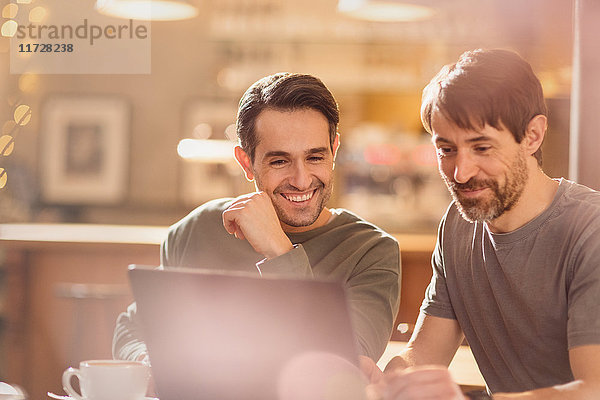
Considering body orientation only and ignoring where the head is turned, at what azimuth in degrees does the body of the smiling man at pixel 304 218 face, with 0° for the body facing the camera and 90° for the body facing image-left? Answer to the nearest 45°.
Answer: approximately 0°

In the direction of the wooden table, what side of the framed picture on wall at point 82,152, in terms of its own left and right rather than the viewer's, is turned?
front

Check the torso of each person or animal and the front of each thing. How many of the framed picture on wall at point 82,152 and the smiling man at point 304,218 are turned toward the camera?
2

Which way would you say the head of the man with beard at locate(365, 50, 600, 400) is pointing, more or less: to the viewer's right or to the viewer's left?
to the viewer's left

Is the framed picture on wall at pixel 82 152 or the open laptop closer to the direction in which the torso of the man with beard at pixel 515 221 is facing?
the open laptop

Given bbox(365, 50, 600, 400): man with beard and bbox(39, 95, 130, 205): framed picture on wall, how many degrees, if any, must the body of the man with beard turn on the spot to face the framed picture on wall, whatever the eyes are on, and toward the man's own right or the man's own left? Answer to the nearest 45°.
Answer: approximately 90° to the man's own right

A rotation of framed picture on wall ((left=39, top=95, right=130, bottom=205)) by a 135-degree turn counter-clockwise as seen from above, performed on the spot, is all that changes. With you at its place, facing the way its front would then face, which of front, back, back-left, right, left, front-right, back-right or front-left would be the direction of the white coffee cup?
back-right

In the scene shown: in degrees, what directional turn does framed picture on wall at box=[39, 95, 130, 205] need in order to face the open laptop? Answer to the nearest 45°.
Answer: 0° — it already faces it

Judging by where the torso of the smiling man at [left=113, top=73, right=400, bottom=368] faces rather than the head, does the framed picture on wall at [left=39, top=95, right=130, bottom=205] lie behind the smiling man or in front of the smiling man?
behind

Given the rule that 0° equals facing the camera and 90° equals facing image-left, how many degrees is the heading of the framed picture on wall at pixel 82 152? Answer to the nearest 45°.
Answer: approximately 0°
